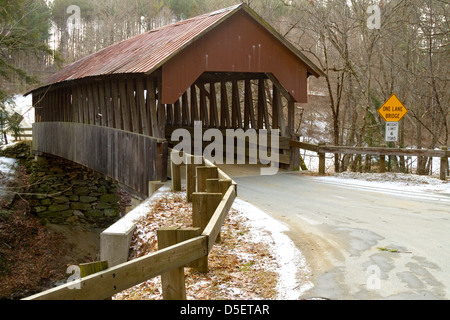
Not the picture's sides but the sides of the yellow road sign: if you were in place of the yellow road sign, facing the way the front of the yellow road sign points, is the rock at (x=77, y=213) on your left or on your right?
on your right

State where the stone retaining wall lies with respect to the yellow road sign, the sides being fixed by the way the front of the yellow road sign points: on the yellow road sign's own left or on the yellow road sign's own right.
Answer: on the yellow road sign's own right

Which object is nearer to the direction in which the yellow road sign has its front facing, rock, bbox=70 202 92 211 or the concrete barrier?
the concrete barrier

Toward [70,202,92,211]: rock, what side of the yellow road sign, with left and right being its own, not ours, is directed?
right

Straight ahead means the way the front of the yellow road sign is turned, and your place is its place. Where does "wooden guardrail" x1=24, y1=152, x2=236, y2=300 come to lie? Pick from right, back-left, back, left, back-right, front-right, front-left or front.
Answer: front

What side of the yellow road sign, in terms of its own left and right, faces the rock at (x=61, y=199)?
right

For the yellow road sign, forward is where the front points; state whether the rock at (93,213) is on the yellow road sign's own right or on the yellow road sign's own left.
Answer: on the yellow road sign's own right

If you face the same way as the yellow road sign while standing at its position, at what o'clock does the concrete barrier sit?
The concrete barrier is roughly at 1 o'clock from the yellow road sign.

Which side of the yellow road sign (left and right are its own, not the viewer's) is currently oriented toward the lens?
front

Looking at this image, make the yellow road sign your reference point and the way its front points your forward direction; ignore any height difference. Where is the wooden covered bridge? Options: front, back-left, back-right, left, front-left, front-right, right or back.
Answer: right
